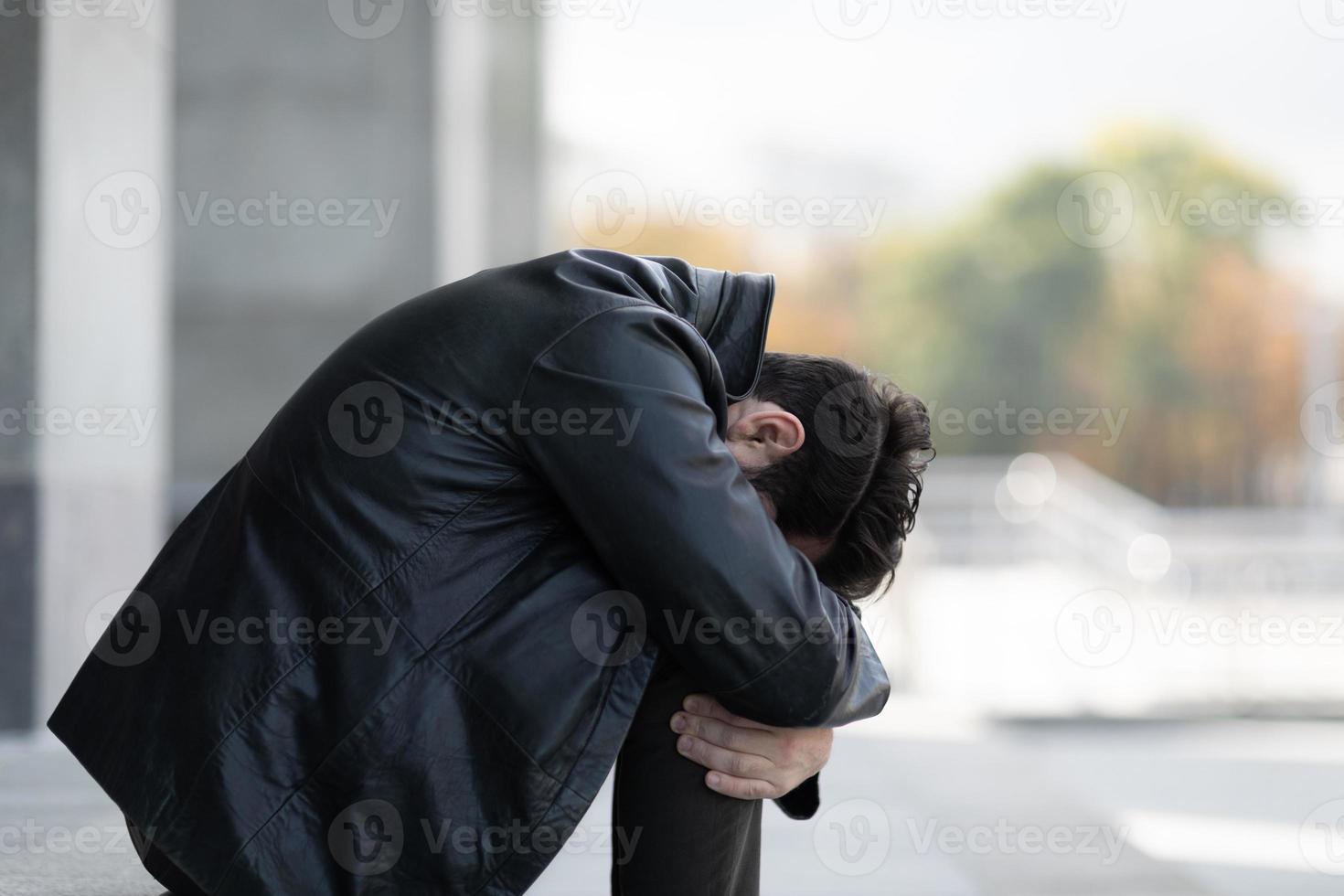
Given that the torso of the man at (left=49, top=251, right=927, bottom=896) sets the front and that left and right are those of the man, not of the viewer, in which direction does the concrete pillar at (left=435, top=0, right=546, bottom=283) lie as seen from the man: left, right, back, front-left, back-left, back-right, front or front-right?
left

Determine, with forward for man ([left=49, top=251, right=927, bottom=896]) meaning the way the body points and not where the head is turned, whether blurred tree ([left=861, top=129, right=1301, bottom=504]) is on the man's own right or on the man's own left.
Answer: on the man's own left

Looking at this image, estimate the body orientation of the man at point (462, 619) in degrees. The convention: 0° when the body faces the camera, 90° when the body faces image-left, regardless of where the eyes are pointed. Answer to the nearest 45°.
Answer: approximately 270°

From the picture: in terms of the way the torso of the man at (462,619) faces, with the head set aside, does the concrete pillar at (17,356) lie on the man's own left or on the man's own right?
on the man's own left
